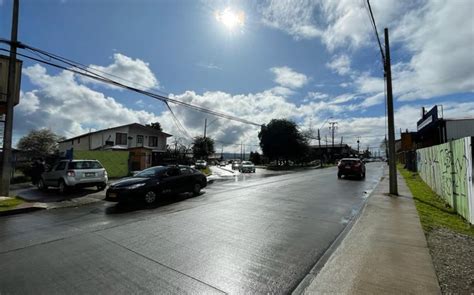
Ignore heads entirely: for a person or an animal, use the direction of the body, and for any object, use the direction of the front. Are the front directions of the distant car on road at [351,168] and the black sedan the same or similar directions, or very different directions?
very different directions

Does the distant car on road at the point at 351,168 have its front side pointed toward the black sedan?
no

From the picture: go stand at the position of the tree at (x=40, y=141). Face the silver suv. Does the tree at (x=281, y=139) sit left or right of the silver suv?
left

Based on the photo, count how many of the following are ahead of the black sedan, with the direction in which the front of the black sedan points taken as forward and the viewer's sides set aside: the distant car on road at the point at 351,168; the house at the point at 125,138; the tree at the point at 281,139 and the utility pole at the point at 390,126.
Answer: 0

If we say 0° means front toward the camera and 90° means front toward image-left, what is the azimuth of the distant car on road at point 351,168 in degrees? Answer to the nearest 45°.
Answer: approximately 180°

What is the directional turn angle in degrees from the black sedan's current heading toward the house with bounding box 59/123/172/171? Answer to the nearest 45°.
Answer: approximately 135° to its right

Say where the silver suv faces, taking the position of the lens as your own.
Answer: facing away from the viewer and to the left of the viewer

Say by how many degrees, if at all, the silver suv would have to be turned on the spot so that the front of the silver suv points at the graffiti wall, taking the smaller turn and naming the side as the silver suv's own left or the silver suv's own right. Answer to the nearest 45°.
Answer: approximately 180°

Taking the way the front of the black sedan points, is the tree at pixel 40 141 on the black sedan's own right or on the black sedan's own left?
on the black sedan's own right

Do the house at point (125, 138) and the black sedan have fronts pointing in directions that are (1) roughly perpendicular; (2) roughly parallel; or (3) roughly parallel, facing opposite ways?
roughly perpendicular

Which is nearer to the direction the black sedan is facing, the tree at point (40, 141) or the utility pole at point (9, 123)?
the utility pole

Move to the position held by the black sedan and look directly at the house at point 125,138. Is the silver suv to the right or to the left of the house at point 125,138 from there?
left

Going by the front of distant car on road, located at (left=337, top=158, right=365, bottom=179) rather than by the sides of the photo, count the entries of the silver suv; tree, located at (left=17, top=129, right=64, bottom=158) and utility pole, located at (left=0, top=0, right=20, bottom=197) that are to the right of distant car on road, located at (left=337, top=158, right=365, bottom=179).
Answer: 0

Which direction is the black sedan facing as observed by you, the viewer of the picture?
facing the viewer and to the left of the viewer

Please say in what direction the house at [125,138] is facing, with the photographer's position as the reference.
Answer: facing the viewer and to the right of the viewer

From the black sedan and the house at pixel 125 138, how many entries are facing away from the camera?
0

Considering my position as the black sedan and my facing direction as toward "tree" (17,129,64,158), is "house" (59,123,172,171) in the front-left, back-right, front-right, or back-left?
front-right

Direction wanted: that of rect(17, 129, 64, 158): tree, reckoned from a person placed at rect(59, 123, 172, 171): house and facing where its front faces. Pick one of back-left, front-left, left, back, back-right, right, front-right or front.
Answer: back
